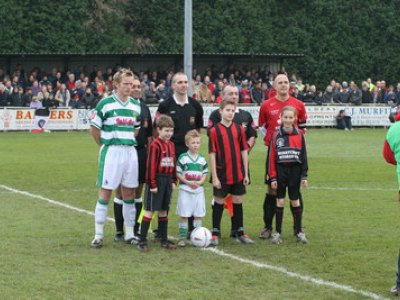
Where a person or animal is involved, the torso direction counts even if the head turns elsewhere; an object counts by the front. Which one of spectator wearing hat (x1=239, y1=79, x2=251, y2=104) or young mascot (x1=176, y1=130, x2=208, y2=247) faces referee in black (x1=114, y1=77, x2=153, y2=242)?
the spectator wearing hat

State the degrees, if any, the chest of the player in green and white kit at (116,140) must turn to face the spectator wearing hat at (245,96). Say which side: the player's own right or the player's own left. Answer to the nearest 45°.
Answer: approximately 135° to the player's own left

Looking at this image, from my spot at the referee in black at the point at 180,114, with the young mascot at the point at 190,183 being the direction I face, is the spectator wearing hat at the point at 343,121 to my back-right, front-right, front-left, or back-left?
back-left

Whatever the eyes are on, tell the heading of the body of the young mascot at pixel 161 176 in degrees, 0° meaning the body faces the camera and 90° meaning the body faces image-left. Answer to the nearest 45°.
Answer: approximately 315°

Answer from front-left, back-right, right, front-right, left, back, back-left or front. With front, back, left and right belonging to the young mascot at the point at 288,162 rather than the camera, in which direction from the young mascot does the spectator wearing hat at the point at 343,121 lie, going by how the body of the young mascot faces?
back

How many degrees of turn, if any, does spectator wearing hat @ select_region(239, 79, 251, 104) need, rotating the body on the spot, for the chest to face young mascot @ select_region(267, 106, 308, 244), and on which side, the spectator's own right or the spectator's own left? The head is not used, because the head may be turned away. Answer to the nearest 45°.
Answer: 0° — they already face them

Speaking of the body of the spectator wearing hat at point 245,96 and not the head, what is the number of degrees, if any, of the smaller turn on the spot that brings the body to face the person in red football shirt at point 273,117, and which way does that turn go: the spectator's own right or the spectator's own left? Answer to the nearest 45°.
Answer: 0° — they already face them

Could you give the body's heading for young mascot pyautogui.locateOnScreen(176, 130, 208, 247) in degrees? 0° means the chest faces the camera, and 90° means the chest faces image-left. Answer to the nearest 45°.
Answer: approximately 0°

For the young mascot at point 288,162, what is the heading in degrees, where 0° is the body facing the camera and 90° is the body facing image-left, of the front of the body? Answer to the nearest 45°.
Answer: approximately 0°

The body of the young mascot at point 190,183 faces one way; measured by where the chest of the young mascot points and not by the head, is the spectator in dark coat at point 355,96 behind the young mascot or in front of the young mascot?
behind
